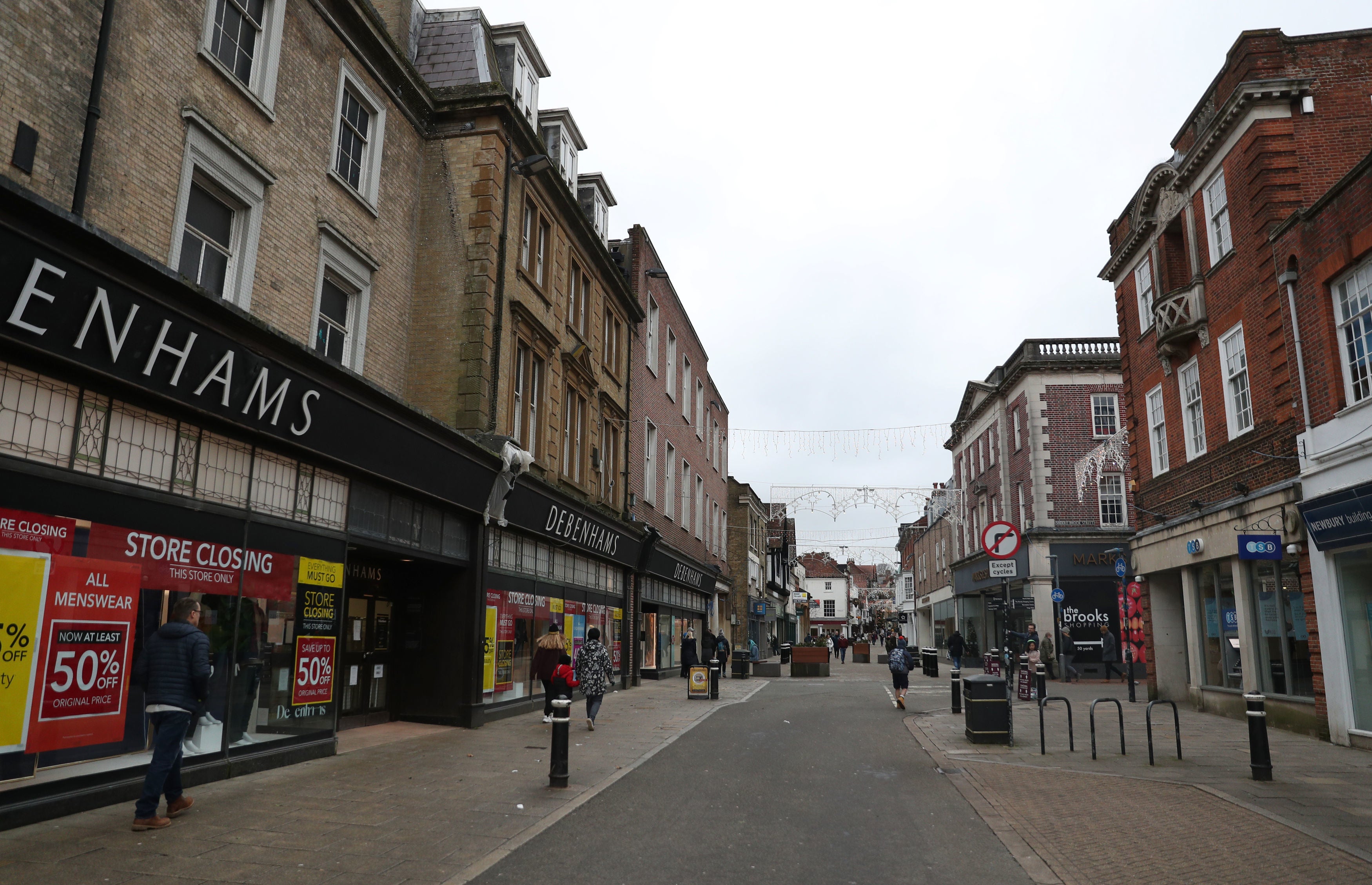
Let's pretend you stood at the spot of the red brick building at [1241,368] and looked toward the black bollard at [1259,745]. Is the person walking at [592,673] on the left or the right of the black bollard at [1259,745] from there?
right

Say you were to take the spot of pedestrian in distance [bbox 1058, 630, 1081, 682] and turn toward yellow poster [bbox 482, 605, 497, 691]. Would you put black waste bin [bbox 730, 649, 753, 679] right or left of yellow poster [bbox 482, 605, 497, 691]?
right

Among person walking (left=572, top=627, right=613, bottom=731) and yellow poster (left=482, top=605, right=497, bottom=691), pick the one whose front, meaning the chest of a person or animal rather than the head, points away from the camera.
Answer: the person walking

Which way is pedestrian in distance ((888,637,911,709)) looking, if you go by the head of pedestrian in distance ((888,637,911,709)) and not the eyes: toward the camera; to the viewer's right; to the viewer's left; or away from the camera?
away from the camera

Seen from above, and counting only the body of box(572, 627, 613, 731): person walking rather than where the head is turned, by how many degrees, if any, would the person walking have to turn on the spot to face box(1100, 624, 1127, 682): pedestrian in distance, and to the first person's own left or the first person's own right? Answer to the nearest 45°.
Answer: approximately 45° to the first person's own right

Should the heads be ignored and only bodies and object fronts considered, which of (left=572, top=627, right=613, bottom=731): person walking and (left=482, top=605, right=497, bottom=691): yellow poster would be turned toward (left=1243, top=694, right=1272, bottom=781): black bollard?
the yellow poster

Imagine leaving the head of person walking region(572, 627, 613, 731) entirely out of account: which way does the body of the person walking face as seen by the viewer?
away from the camera
